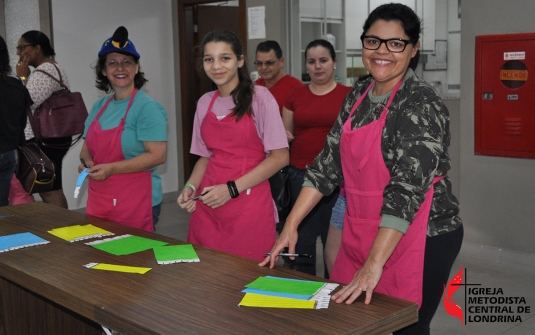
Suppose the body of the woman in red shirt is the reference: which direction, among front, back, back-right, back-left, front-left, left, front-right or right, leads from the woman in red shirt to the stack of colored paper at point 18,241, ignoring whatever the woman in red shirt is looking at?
front-right

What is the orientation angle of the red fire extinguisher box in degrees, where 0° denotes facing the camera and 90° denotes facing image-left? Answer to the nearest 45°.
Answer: approximately 0°

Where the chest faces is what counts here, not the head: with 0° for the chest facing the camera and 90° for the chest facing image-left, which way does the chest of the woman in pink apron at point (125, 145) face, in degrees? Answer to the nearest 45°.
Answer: approximately 45°

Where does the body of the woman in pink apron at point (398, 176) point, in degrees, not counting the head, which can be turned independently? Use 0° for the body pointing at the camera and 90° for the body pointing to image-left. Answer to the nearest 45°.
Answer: approximately 45°

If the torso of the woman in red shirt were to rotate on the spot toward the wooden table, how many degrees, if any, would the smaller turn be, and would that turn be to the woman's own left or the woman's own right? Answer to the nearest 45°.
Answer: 0° — they already face it

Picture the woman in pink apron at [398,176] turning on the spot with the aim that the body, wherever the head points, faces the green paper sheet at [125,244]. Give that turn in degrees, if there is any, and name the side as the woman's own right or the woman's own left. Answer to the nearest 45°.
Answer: approximately 45° to the woman's own right

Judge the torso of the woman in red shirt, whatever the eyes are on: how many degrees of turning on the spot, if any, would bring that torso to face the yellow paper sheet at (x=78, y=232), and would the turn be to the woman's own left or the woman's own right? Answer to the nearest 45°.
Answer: approximately 45° to the woman's own right

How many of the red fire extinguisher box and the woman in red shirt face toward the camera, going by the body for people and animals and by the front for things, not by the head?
2
